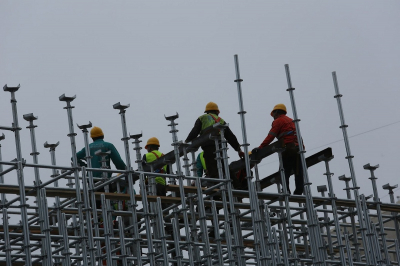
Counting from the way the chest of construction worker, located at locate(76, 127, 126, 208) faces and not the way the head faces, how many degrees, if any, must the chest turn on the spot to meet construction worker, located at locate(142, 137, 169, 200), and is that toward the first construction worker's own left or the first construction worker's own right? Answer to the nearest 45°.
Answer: approximately 45° to the first construction worker's own right

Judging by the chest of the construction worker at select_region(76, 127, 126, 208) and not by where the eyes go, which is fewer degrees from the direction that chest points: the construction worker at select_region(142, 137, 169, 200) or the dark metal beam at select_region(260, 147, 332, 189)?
the construction worker

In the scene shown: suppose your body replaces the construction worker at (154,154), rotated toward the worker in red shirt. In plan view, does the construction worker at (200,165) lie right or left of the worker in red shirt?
left

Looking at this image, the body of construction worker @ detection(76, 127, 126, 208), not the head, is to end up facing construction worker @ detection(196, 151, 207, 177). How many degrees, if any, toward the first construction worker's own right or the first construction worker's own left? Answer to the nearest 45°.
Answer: approximately 45° to the first construction worker's own right
